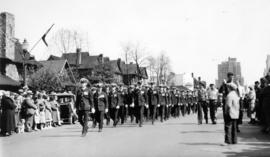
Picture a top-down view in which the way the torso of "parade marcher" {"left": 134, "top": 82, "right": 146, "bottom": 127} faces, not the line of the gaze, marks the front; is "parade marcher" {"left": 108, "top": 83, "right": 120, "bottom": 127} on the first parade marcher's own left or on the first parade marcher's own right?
on the first parade marcher's own right

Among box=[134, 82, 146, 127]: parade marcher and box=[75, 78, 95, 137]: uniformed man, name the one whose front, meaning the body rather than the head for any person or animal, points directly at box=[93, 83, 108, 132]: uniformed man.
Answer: the parade marcher

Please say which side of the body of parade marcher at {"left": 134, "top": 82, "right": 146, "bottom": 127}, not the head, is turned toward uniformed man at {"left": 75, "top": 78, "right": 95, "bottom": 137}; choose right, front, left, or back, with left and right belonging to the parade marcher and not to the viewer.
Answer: front

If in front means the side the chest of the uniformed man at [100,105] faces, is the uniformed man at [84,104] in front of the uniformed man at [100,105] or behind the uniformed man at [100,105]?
in front

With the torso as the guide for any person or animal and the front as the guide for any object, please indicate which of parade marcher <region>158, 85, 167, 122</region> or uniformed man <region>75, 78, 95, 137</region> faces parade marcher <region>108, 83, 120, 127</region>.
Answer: parade marcher <region>158, 85, 167, 122</region>

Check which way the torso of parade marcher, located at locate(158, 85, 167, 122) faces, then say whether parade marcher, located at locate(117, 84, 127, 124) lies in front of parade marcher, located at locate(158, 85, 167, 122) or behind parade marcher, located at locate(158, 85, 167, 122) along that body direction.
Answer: in front

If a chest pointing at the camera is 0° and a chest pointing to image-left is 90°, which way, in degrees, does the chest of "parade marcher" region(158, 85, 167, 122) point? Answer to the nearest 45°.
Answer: approximately 45°

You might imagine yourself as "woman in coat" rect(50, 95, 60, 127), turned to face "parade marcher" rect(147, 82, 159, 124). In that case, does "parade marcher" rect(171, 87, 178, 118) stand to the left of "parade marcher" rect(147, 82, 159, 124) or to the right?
left

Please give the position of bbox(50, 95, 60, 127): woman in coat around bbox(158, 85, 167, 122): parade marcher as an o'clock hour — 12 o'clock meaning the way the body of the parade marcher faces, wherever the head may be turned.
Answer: The woman in coat is roughly at 1 o'clock from the parade marcher.
